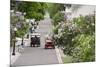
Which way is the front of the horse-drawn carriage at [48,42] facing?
away from the camera
